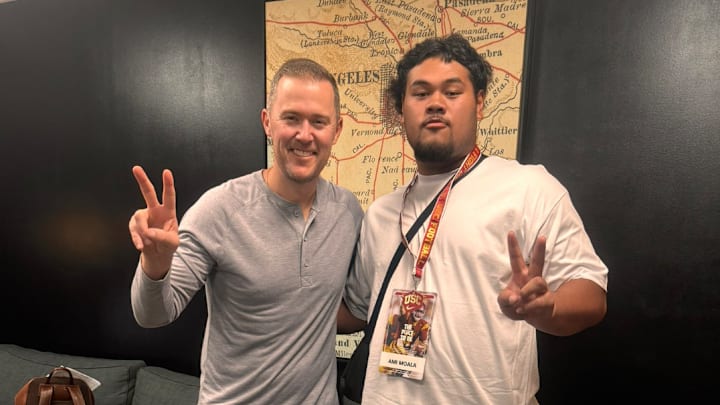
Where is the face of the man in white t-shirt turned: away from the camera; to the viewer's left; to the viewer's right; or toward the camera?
toward the camera

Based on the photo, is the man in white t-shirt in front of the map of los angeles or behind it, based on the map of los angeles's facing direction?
in front

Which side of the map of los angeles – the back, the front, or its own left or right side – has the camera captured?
front

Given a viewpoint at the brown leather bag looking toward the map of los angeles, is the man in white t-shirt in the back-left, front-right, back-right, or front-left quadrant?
front-right
